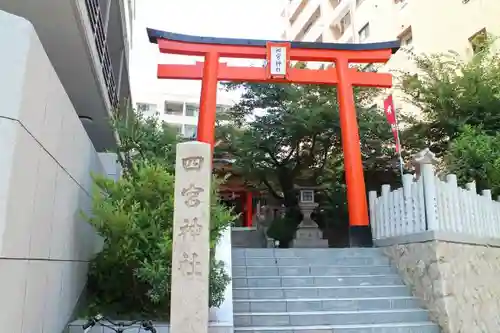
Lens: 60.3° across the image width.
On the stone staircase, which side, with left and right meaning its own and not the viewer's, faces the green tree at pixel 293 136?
back

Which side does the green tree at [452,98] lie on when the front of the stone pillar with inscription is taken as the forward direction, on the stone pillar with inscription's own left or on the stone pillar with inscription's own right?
on the stone pillar with inscription's own left

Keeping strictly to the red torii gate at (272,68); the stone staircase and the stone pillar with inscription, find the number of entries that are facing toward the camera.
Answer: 3

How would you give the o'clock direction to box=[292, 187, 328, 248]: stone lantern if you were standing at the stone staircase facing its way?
The stone lantern is roughly at 6 o'clock from the stone staircase.

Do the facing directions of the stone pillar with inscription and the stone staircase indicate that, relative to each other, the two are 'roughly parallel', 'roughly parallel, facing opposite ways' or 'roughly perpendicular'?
roughly parallel

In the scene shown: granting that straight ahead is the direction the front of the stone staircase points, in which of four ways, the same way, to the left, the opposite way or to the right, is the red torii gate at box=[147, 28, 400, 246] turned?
the same way

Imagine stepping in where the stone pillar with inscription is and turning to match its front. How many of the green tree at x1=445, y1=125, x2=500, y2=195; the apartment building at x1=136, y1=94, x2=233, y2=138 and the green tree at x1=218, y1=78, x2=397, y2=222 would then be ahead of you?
0

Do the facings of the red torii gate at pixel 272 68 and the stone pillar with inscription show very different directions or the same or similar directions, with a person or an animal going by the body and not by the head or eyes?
same or similar directions

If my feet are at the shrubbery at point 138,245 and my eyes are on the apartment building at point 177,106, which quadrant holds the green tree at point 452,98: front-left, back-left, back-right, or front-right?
front-right

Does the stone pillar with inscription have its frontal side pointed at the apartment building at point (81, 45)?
no

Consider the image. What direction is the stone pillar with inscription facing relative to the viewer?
toward the camera

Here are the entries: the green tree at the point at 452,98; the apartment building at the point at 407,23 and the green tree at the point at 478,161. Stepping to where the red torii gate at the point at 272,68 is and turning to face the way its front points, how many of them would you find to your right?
0

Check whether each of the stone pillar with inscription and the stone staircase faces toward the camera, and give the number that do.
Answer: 2

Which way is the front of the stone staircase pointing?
toward the camera
